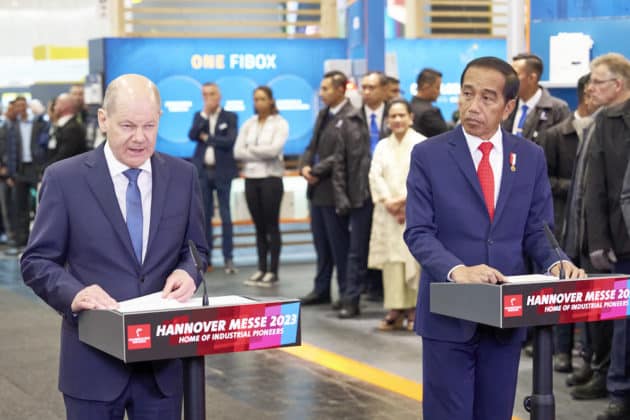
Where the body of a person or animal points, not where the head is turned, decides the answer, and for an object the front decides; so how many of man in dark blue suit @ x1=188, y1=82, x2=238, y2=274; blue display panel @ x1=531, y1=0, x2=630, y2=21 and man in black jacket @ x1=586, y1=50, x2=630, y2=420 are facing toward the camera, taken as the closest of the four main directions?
2

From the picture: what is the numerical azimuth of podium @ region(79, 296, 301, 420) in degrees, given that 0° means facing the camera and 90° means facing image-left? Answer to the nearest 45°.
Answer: approximately 315°

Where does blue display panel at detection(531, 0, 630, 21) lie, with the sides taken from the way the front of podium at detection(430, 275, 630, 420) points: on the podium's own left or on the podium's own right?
on the podium's own left

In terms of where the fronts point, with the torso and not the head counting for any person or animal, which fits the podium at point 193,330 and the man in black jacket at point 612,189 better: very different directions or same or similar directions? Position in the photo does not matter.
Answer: very different directions

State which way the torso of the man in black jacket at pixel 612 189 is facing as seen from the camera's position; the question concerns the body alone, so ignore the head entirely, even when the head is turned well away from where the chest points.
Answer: to the viewer's left

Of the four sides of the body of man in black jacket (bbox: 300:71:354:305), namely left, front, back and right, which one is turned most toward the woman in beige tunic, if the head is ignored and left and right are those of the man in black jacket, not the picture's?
left

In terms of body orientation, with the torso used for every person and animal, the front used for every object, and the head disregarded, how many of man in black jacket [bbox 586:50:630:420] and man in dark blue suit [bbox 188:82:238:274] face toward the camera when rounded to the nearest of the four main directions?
1

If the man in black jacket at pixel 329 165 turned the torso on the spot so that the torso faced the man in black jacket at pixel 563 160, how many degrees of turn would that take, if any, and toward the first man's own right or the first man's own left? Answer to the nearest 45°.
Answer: approximately 90° to the first man's own left

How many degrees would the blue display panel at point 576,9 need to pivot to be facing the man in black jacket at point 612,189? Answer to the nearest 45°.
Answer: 0° — it already faces them

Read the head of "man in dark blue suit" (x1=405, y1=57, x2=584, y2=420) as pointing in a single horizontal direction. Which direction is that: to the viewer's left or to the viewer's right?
to the viewer's left

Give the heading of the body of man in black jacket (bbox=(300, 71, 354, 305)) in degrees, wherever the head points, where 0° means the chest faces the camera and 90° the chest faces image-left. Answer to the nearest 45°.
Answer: approximately 45°
